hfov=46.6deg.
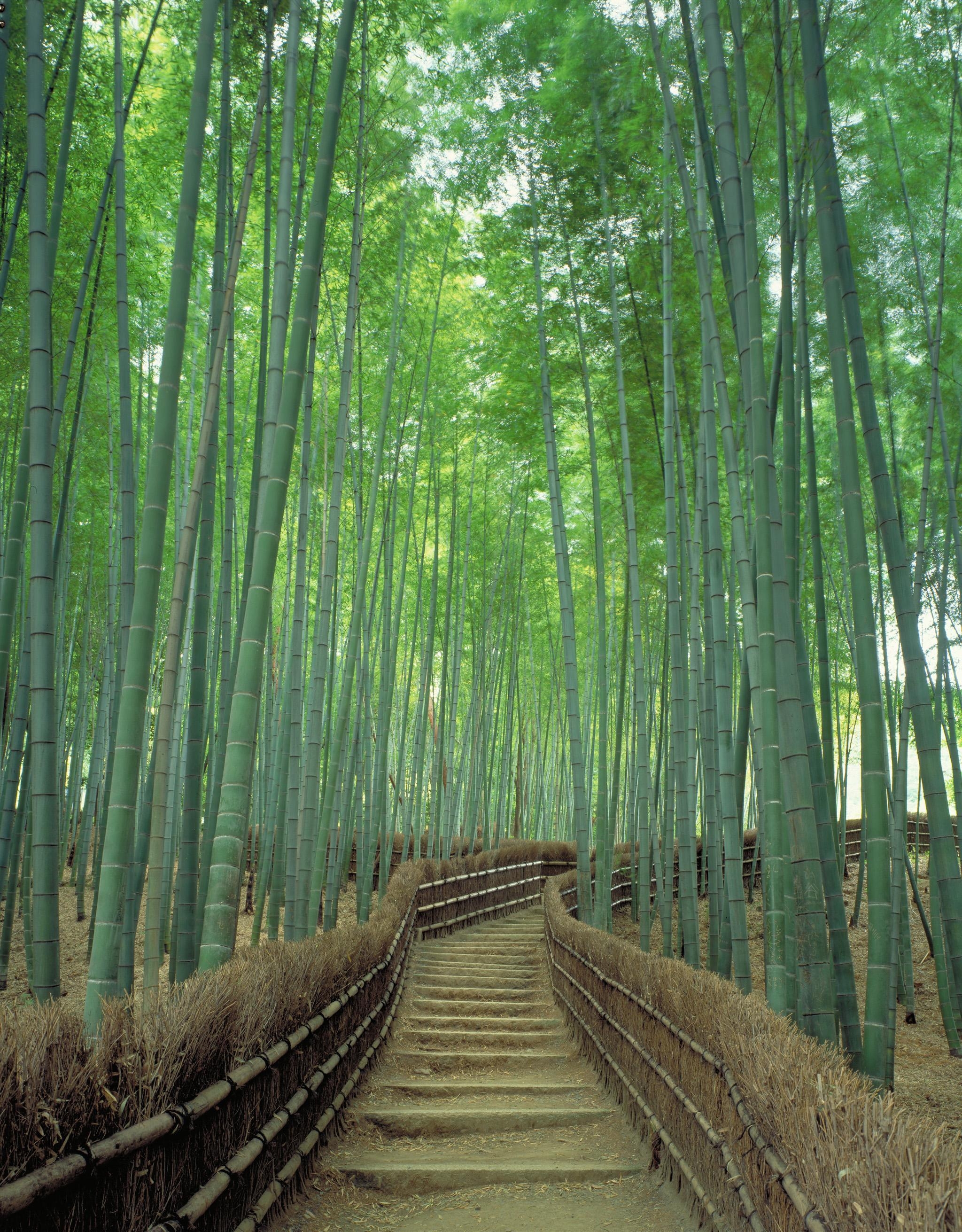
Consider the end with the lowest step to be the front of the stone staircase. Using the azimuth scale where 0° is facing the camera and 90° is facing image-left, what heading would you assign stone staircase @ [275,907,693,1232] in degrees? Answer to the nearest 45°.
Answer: approximately 0°
